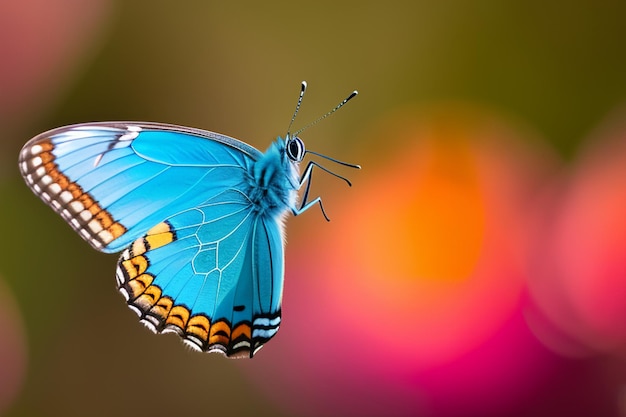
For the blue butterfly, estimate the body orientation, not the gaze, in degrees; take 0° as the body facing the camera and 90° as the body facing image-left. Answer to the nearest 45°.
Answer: approximately 270°
